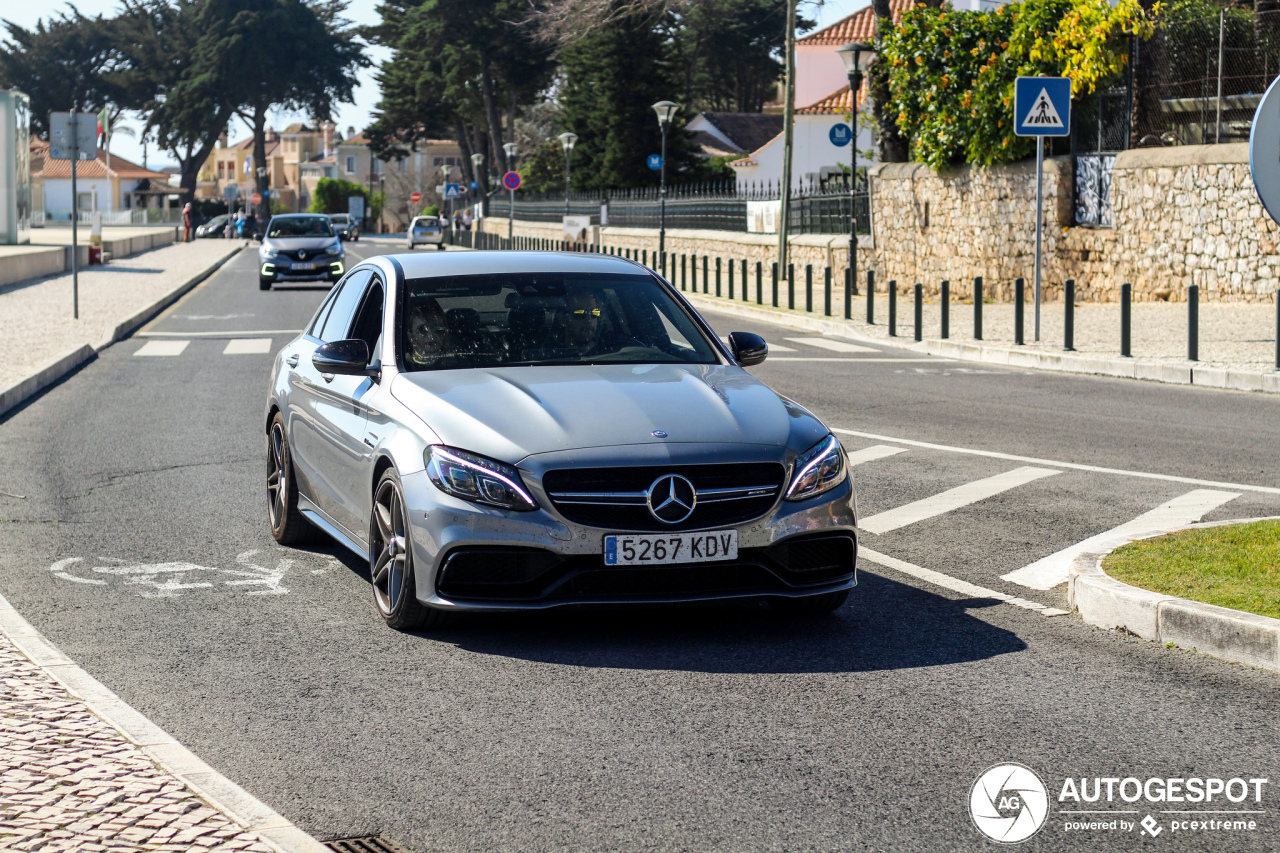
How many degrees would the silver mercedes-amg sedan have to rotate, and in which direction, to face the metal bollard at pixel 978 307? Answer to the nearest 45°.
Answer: approximately 180°

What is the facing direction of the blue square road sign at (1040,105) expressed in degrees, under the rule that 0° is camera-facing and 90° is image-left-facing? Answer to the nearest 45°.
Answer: approximately 0°

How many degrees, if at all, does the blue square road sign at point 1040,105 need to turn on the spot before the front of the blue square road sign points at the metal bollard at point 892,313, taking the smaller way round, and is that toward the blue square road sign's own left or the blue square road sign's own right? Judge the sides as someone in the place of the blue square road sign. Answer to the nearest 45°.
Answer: approximately 135° to the blue square road sign's own right

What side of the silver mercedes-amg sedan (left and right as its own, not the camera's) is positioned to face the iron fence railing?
back

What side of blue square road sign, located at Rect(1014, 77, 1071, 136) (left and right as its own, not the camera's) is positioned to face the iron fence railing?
back

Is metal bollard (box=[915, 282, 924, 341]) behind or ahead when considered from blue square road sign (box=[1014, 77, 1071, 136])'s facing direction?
behind

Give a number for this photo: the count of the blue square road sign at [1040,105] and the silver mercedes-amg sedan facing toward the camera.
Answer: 2
